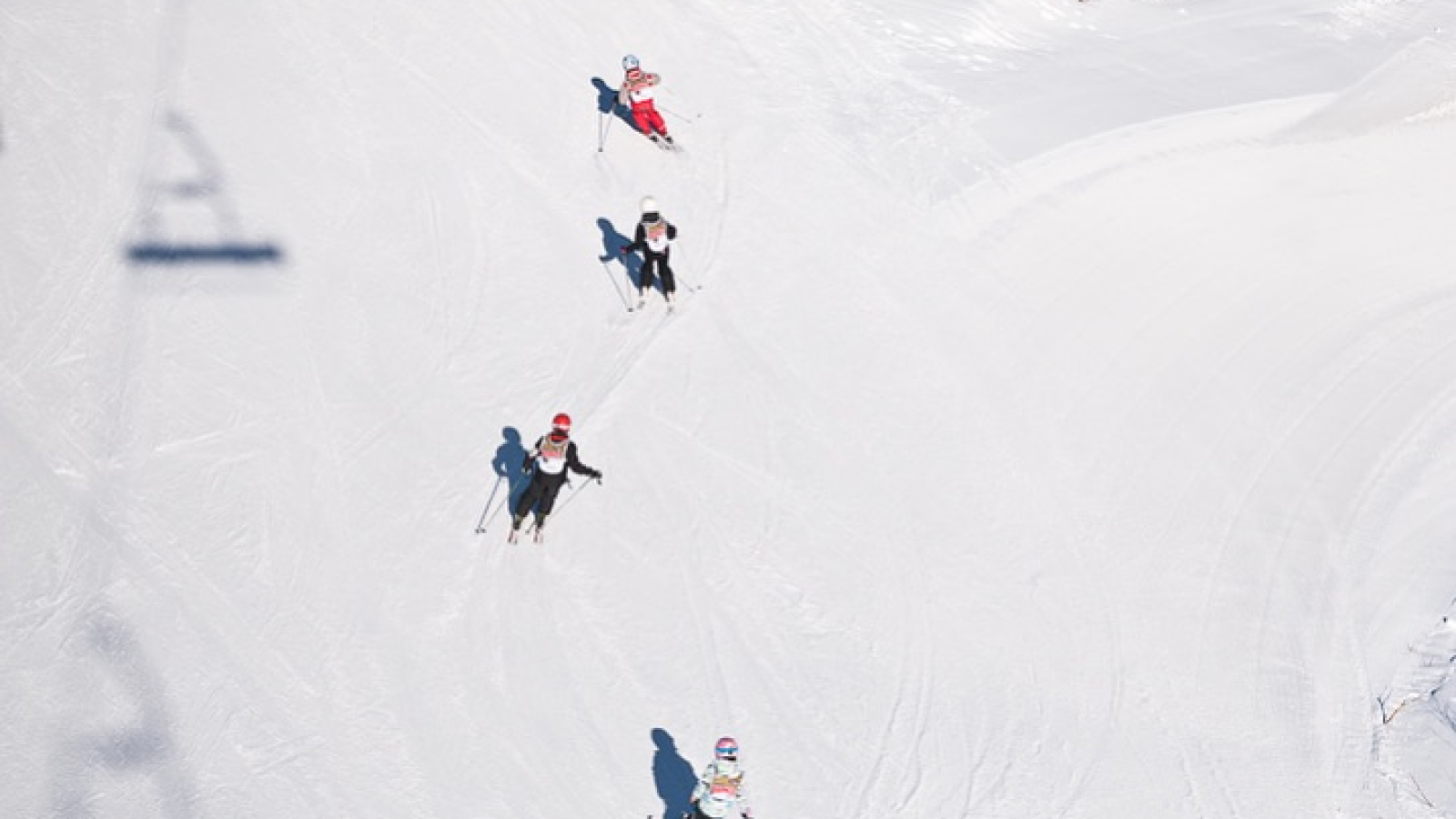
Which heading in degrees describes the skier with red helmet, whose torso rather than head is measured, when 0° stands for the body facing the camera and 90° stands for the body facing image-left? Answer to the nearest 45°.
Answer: approximately 0°

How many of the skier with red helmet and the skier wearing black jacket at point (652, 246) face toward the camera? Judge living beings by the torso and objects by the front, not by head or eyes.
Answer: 2
